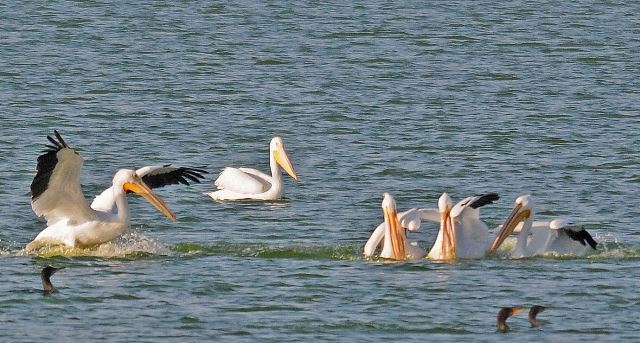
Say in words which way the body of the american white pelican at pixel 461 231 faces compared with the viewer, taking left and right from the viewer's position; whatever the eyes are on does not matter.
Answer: facing the viewer and to the left of the viewer

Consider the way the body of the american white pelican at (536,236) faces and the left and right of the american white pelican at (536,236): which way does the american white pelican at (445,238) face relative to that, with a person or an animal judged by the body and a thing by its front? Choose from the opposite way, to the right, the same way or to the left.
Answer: to the left

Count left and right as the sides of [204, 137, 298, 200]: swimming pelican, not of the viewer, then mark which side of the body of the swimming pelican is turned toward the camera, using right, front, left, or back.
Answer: right

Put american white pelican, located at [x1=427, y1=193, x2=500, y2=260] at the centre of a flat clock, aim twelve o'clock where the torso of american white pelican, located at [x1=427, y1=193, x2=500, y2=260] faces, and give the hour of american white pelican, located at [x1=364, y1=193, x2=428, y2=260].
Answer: american white pelican, located at [x1=364, y1=193, x2=428, y2=260] is roughly at 1 o'clock from american white pelican, located at [x1=427, y1=193, x2=500, y2=260].

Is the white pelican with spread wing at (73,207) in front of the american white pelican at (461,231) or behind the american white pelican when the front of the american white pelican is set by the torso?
in front

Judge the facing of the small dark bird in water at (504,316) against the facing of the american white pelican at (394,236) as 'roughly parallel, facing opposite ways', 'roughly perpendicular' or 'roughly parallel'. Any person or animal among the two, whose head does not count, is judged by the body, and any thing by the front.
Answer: roughly perpendicular

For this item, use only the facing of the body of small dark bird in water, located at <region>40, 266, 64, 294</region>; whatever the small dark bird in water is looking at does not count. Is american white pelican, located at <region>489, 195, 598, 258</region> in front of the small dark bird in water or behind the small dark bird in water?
in front

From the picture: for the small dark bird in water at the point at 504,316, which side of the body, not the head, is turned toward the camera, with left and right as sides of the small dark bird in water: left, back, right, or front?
right

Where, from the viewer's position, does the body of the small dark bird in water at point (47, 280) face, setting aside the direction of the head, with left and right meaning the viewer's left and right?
facing to the right of the viewer

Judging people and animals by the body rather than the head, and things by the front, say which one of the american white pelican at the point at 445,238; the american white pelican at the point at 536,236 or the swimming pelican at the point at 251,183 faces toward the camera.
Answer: the american white pelican at the point at 445,238

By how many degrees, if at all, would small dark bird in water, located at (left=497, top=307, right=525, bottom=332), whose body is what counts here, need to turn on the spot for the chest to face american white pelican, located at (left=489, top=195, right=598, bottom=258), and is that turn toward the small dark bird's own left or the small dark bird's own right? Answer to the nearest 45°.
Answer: approximately 90° to the small dark bird's own left

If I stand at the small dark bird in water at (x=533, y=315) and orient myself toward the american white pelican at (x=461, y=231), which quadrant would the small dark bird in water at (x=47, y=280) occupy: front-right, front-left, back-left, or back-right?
front-left
